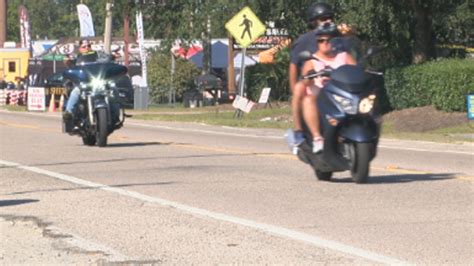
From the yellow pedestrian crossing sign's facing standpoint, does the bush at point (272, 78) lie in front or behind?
behind

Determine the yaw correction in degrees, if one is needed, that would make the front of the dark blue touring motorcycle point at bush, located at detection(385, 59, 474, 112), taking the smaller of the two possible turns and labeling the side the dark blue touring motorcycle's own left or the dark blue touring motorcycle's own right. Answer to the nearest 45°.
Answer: approximately 135° to the dark blue touring motorcycle's own left

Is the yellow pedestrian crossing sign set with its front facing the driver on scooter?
yes

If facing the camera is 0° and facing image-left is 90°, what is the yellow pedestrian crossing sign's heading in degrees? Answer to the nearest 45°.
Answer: approximately 0°

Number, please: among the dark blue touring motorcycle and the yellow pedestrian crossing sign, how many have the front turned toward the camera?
2

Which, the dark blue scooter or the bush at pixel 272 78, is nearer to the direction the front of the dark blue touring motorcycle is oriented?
the dark blue scooter

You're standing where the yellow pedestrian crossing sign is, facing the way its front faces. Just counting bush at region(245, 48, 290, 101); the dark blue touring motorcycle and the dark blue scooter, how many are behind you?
1

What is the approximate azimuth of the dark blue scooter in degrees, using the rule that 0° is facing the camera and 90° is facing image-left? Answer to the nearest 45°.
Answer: approximately 315°
